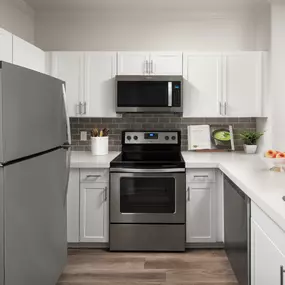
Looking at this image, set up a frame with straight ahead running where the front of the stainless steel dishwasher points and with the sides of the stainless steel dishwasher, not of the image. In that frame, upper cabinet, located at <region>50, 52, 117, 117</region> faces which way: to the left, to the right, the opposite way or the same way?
to the left

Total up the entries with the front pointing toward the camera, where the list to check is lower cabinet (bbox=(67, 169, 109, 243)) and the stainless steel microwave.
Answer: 2

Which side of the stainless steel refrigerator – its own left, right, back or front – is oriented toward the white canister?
left

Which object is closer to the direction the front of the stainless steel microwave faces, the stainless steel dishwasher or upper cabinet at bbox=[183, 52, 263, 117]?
the stainless steel dishwasher

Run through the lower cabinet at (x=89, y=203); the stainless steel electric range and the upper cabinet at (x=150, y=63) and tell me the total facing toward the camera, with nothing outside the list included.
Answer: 3

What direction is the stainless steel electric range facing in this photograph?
toward the camera

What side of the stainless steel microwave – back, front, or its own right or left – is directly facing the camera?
front

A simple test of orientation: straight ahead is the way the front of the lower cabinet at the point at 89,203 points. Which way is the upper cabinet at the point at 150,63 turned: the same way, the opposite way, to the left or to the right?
the same way

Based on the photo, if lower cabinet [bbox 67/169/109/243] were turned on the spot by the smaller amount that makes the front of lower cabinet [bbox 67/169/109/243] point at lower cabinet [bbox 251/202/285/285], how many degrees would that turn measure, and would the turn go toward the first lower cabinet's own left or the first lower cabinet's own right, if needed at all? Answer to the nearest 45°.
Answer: approximately 45° to the first lower cabinet's own left

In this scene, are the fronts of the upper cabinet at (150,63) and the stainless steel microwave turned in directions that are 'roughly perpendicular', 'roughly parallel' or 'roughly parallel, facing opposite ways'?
roughly parallel

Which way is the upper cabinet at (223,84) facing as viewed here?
toward the camera

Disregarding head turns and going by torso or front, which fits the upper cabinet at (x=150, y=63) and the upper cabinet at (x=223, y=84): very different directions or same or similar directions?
same or similar directions

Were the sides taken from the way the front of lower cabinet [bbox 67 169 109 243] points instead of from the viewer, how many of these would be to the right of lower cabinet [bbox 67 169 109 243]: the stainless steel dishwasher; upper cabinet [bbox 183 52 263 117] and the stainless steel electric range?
0

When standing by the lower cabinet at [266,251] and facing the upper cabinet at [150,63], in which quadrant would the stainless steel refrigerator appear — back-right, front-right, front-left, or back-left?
front-left

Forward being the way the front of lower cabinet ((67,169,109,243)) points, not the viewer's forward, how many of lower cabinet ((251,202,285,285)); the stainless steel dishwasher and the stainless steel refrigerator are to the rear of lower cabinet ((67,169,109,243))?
0

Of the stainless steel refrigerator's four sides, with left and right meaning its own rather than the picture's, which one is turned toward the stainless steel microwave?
left
